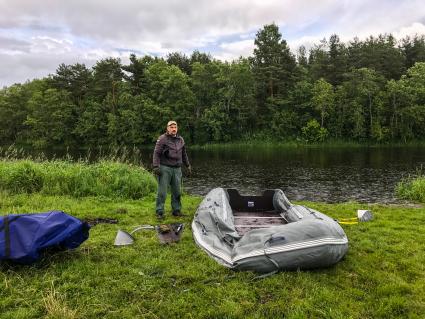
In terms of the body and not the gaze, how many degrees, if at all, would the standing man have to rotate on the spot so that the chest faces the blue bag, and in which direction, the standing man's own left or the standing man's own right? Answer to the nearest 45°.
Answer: approximately 90° to the standing man's own right

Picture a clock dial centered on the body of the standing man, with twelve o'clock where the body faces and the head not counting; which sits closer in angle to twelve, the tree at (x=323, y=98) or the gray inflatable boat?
the gray inflatable boat

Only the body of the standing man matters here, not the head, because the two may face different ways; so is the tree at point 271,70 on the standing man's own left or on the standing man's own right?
on the standing man's own left

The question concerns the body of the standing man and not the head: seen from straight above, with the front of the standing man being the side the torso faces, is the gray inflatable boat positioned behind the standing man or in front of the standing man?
in front

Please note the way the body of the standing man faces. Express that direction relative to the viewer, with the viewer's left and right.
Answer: facing the viewer and to the right of the viewer
